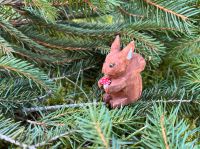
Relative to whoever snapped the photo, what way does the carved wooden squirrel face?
facing the viewer and to the left of the viewer
